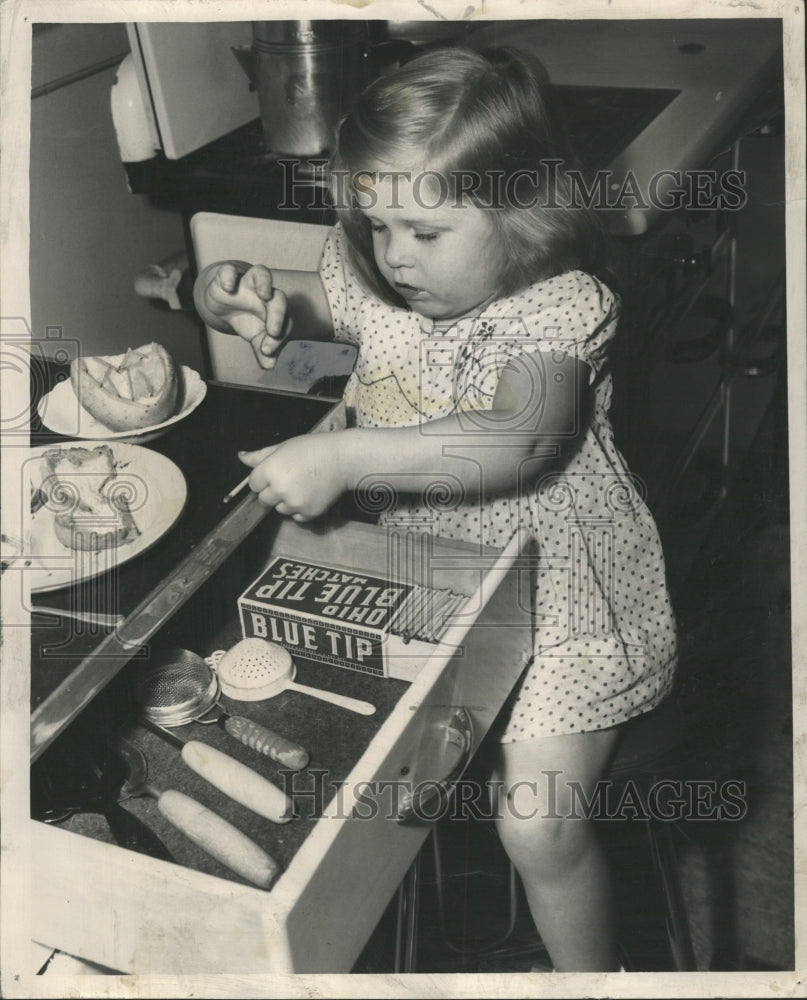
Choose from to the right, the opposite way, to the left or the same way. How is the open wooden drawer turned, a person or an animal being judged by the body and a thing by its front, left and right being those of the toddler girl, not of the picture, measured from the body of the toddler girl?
to the left
